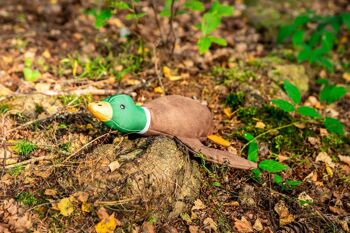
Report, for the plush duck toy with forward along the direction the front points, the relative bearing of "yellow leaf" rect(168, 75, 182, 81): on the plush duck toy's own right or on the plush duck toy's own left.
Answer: on the plush duck toy's own right

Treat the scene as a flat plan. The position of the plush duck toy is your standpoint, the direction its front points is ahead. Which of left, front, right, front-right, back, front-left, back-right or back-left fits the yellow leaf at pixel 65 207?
front-left

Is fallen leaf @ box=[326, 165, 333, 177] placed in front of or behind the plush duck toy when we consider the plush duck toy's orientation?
behind

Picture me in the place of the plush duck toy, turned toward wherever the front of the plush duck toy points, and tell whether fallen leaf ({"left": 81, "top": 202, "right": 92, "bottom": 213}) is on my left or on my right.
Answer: on my left

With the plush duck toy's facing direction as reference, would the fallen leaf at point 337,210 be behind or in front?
behind

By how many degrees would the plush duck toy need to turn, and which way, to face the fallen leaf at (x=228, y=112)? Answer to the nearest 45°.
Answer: approximately 135° to its right

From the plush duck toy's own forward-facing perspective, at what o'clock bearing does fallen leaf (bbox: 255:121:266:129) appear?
The fallen leaf is roughly at 5 o'clock from the plush duck toy.

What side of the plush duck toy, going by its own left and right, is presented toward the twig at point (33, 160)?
front

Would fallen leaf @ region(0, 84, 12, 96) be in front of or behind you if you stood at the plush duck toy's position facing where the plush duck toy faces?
in front

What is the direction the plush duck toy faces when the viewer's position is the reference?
facing to the left of the viewer

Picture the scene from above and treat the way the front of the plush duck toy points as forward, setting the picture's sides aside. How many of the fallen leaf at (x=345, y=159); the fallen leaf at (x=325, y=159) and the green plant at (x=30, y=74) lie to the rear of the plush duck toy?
2

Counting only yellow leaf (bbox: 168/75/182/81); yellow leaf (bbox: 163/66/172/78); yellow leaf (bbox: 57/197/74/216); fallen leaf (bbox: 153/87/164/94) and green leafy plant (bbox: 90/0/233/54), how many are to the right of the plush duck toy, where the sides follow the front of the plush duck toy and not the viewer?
4

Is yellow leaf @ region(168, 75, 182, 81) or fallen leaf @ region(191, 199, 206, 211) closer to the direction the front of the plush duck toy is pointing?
the yellow leaf

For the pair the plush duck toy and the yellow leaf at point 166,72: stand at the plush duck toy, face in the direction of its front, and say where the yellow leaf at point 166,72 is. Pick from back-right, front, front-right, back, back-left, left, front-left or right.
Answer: right

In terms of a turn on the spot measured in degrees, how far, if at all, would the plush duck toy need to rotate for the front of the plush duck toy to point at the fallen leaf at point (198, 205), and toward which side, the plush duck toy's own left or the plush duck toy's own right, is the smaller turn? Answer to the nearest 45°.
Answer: approximately 135° to the plush duck toy's own left

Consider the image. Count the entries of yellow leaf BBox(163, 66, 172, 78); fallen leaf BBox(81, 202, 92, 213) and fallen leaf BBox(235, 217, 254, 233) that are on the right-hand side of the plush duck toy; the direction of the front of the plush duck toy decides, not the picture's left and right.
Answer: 1
